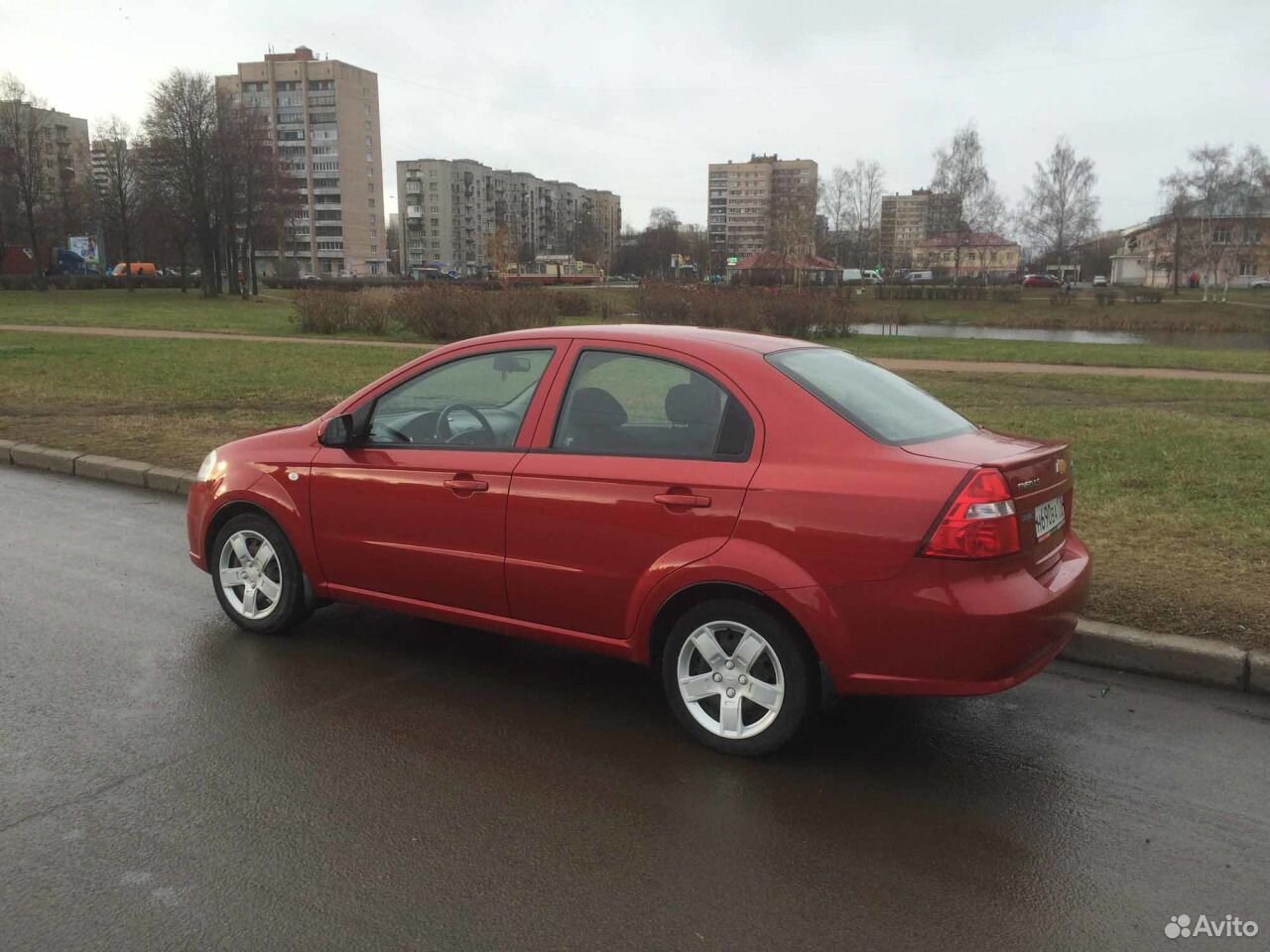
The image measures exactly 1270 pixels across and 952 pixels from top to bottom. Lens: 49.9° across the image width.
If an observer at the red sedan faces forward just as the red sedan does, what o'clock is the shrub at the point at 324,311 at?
The shrub is roughly at 1 o'clock from the red sedan.

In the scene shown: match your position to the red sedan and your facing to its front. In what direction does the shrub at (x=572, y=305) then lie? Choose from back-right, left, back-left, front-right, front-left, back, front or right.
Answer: front-right

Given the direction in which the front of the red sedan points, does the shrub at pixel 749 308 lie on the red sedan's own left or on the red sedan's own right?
on the red sedan's own right

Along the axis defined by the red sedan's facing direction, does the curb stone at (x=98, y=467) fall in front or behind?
in front

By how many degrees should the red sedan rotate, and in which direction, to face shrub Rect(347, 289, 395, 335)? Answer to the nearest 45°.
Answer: approximately 45° to its right

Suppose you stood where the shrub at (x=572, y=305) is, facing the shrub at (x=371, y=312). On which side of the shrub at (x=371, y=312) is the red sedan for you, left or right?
left

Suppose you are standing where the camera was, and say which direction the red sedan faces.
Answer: facing away from the viewer and to the left of the viewer

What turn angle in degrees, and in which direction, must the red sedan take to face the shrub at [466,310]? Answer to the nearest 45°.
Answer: approximately 45° to its right

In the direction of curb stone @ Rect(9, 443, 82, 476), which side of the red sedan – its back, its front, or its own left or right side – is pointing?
front
